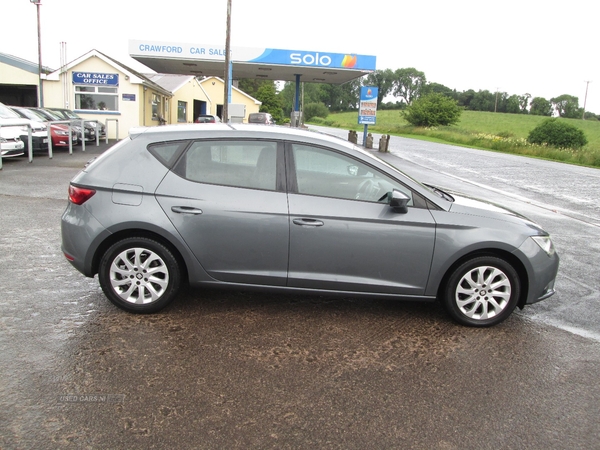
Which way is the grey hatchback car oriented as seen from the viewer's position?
to the viewer's right

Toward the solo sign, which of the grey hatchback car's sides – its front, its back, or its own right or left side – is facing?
left

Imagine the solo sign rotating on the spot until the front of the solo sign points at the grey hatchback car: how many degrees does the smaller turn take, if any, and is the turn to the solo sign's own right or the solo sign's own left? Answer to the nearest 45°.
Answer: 0° — it already faces it

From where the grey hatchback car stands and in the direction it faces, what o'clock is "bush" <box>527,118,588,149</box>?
The bush is roughly at 10 o'clock from the grey hatchback car.

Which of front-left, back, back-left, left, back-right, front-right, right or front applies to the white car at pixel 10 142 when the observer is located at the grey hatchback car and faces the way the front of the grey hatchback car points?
back-left

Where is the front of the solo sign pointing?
toward the camera

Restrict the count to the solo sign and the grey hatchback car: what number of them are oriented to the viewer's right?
1

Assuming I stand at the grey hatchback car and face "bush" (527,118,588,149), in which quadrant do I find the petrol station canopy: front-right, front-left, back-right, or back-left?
front-left

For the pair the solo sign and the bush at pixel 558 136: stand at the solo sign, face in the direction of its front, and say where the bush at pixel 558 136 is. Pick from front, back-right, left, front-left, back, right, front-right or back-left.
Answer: back-left

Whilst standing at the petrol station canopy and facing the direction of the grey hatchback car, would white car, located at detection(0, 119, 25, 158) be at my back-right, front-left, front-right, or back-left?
front-right

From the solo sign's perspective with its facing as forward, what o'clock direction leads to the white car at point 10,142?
The white car is roughly at 1 o'clock from the solo sign.

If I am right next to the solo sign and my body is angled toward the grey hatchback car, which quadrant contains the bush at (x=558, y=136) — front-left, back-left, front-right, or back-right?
back-left

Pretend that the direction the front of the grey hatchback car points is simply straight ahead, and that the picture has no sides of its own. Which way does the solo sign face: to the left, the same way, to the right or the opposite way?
to the right
